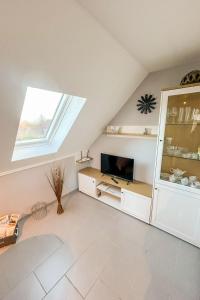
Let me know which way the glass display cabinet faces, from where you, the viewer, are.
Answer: facing the viewer and to the left of the viewer

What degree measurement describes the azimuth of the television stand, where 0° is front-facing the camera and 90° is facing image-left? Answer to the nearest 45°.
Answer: approximately 45°

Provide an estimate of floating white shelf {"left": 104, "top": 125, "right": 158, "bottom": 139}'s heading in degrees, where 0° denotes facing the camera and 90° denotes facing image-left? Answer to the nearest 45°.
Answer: approximately 45°

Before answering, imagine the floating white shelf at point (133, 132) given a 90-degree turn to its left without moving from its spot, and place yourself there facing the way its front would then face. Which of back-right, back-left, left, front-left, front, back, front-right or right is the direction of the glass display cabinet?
front

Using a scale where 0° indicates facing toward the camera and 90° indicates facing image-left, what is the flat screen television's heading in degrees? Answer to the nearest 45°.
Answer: approximately 45°
